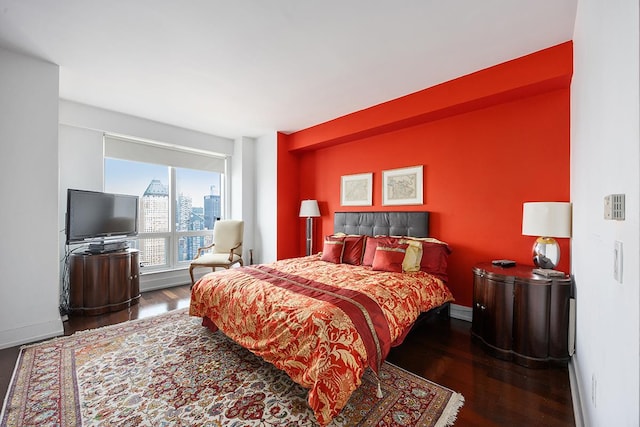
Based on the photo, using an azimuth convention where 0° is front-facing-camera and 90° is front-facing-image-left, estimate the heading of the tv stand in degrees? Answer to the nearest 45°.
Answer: approximately 315°

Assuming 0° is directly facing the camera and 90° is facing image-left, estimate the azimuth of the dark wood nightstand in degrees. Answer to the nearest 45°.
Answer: approximately 45°
